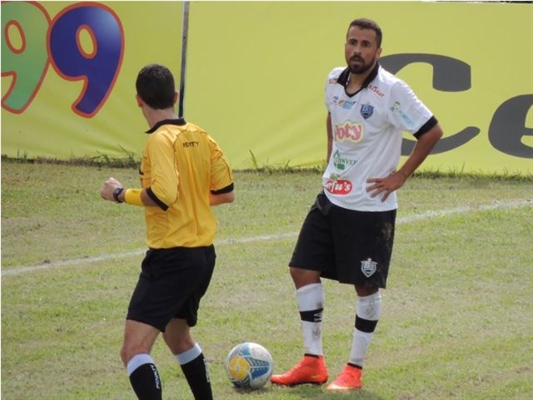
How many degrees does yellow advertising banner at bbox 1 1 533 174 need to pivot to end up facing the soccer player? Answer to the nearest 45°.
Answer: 0° — it already faces them

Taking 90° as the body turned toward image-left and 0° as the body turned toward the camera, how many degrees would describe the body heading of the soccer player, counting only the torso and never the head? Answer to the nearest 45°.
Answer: approximately 45°

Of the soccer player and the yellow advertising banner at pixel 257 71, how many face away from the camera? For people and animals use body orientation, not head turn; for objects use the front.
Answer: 0

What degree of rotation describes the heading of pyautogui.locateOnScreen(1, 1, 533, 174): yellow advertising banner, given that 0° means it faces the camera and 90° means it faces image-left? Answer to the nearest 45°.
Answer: approximately 0°

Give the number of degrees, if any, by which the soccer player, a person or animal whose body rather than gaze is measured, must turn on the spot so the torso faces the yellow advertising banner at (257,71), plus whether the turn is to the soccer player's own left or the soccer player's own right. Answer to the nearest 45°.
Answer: approximately 135° to the soccer player's own right

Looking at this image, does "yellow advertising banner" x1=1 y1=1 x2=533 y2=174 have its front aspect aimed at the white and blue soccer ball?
yes
